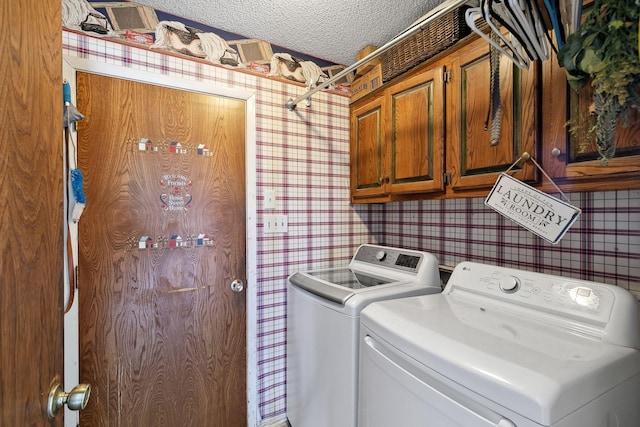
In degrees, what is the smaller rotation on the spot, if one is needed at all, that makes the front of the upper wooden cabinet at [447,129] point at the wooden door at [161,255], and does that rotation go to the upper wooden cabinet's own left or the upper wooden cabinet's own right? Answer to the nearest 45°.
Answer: approximately 45° to the upper wooden cabinet's own right

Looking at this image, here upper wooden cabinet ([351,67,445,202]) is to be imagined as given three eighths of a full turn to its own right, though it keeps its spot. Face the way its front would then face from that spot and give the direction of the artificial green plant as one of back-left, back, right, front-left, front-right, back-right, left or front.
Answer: back-right

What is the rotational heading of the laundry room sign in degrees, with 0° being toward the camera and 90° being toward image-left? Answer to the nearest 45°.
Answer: approximately 45°

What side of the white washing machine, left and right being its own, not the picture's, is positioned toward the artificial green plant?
left

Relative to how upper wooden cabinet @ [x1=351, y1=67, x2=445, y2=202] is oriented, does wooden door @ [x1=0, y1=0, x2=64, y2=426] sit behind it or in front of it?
in front

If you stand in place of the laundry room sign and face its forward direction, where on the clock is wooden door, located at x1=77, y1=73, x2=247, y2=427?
The wooden door is roughly at 1 o'clock from the laundry room sign.

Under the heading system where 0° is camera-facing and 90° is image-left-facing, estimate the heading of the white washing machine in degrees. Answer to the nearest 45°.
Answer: approximately 45°
